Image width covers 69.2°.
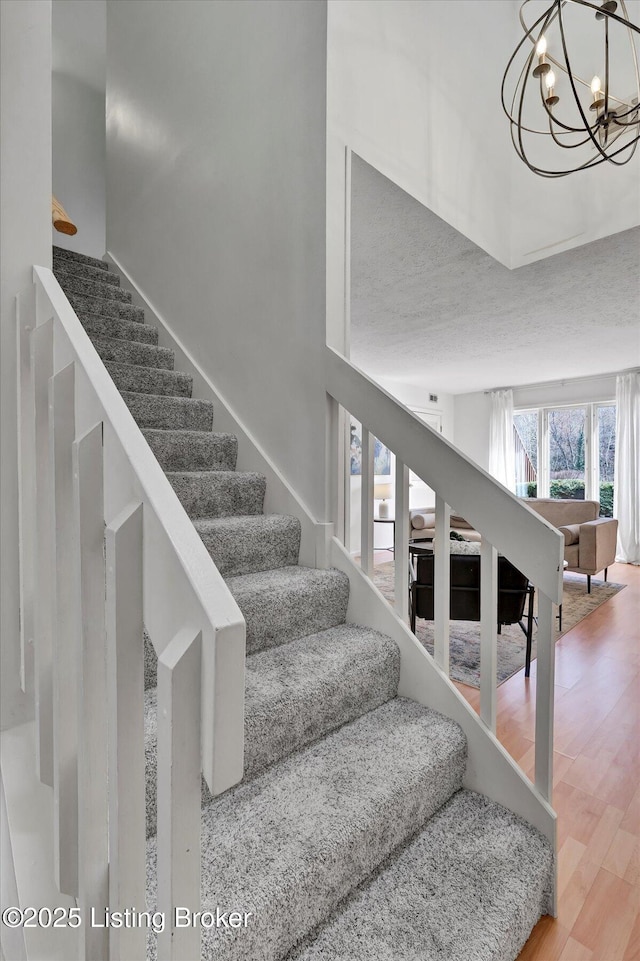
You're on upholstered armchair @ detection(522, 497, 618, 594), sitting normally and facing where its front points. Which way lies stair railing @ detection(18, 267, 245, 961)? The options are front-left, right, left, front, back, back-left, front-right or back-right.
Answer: front-left

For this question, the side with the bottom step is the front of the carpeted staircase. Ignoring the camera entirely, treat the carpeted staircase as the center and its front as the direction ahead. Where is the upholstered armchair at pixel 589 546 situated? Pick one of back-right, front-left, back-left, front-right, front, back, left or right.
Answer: left

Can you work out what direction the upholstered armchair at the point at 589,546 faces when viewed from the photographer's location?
facing the viewer and to the left of the viewer

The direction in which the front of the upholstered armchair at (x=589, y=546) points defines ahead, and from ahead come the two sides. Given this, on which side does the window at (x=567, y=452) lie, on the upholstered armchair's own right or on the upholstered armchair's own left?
on the upholstered armchair's own right

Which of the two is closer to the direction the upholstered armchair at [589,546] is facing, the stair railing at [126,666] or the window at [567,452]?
the stair railing

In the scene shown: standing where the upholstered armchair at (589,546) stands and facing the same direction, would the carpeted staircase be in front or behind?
in front

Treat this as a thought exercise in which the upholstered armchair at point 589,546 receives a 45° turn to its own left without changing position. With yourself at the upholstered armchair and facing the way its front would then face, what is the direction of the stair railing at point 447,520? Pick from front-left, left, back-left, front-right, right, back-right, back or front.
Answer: front

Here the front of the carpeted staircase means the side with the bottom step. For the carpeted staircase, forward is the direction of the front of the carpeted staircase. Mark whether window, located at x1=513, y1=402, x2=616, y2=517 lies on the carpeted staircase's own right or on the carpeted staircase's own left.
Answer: on the carpeted staircase's own left

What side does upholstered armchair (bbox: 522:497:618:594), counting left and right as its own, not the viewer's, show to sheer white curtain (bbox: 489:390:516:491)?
right

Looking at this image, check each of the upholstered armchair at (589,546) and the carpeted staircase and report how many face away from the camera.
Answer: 0

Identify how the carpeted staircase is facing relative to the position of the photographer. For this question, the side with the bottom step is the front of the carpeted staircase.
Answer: facing the viewer and to the right of the viewer

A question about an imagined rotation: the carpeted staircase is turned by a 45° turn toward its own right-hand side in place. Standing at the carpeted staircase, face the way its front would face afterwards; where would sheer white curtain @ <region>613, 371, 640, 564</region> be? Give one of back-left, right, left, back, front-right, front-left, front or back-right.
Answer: back-left
